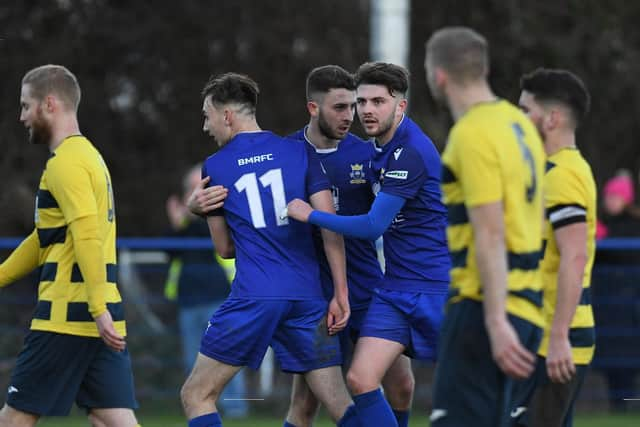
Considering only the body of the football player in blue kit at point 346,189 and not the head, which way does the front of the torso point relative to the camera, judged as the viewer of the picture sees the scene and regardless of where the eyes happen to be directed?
toward the camera

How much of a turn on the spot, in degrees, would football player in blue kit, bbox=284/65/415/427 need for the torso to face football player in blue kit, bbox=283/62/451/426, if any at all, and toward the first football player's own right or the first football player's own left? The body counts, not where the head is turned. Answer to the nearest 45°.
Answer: approximately 45° to the first football player's own left

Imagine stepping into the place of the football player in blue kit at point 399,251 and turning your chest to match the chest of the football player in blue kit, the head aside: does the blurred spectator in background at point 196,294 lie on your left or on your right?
on your right

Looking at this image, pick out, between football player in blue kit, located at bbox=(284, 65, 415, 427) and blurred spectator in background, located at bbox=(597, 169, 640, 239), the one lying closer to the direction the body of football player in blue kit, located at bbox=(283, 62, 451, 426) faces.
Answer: the football player in blue kit

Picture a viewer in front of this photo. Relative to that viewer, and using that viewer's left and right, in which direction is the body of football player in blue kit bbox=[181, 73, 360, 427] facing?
facing away from the viewer and to the left of the viewer

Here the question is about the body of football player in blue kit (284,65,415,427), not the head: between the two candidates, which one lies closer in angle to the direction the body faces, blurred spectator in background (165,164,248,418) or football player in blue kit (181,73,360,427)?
the football player in blue kit

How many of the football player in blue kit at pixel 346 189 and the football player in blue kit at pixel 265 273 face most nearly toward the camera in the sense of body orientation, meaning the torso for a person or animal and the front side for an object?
1

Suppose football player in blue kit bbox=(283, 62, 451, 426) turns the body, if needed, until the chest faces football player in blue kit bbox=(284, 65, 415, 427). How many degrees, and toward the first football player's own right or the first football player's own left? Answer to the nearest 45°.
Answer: approximately 90° to the first football player's own right

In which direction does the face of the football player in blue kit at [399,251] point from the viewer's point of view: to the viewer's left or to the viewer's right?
to the viewer's left

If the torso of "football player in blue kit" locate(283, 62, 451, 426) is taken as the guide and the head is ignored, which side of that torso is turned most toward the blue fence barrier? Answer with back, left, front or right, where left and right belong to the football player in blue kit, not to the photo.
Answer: back
